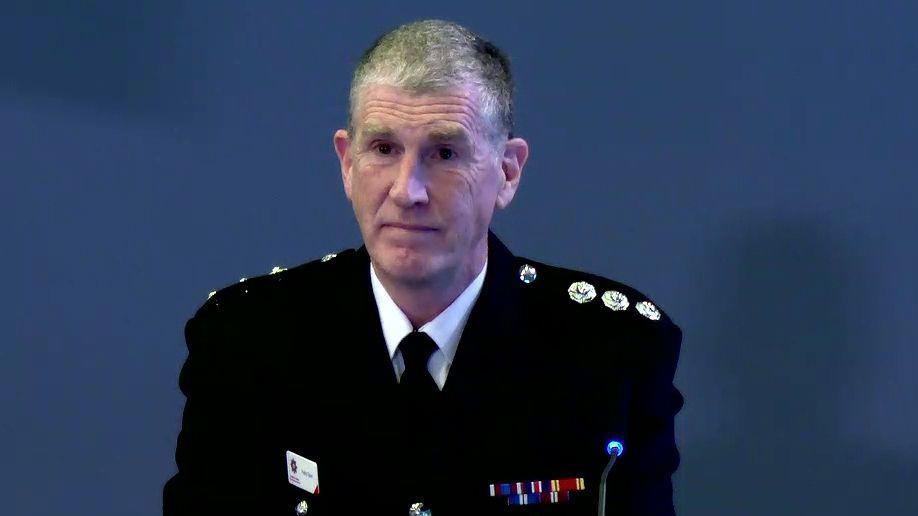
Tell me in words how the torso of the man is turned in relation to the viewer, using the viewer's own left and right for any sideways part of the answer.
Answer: facing the viewer

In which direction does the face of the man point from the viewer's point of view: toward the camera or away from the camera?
toward the camera
